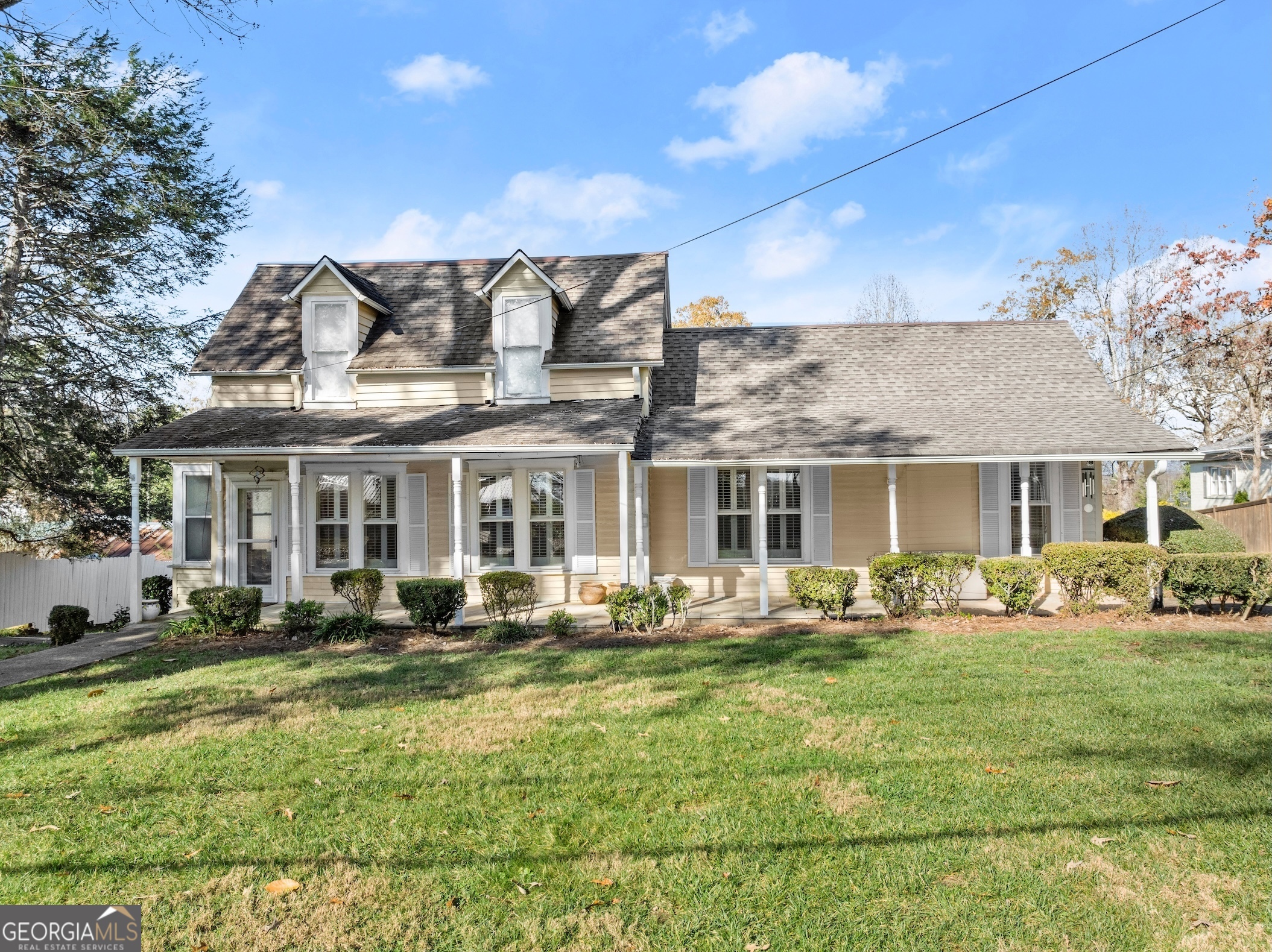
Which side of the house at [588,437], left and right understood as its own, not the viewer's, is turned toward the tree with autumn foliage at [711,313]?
back

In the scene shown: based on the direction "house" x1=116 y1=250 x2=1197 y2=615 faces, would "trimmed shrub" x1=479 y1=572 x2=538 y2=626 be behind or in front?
in front

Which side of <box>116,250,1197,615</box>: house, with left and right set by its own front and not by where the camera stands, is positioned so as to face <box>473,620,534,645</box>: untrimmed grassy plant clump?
front

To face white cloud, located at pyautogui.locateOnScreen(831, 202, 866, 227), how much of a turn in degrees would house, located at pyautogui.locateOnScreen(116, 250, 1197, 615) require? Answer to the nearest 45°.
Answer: approximately 135° to its left

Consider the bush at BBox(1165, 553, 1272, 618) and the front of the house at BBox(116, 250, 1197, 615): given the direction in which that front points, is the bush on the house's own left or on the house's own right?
on the house's own left

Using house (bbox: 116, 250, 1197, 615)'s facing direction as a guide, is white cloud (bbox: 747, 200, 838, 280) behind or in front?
behind

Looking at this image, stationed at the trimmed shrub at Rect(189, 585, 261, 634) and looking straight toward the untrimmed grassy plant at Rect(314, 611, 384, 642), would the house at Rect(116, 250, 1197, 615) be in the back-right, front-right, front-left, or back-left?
front-left

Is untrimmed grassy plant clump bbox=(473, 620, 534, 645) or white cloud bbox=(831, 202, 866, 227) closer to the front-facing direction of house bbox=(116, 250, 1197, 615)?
the untrimmed grassy plant clump

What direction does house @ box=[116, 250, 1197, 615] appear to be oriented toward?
toward the camera

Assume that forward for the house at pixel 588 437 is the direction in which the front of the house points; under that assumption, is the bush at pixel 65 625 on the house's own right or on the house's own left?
on the house's own right

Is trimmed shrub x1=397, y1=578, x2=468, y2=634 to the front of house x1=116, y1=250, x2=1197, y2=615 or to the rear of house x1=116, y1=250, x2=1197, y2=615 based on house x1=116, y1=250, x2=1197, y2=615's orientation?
to the front

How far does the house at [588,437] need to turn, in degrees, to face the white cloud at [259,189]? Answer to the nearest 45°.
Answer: approximately 135° to its right
